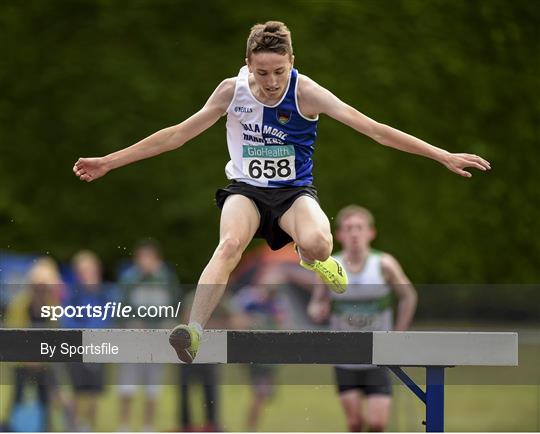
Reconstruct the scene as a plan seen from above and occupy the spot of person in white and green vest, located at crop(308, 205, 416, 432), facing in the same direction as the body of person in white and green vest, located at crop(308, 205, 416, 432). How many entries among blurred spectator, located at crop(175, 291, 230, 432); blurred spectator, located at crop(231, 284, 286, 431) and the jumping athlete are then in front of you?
1

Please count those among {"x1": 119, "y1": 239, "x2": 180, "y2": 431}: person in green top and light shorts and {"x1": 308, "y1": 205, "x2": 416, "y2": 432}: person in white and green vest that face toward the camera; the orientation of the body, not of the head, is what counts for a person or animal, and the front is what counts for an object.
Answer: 2

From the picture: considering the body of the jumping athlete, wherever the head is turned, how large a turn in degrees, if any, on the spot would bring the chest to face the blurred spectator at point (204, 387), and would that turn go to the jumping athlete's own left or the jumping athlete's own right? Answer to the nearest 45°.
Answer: approximately 180°

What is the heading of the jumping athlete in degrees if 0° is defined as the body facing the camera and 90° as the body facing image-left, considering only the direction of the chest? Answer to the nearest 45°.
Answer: approximately 0°

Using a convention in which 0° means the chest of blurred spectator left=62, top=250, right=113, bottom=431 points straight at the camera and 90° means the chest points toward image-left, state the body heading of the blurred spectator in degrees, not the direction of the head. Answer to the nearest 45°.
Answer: approximately 0°

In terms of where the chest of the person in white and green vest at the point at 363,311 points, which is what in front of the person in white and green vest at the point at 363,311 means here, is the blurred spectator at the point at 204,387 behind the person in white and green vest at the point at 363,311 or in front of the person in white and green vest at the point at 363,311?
behind

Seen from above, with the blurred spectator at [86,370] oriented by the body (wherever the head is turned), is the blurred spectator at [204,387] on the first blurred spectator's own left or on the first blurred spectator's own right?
on the first blurred spectator's own left

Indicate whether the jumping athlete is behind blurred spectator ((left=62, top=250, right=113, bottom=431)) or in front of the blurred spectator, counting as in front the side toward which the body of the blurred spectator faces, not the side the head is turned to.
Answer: in front
